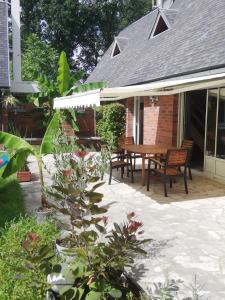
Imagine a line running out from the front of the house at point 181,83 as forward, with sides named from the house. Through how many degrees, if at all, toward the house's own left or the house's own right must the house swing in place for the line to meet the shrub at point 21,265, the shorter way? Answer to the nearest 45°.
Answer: approximately 45° to the house's own left

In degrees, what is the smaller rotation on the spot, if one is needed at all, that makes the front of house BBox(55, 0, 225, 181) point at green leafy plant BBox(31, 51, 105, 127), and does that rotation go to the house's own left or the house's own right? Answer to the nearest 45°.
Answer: approximately 45° to the house's own right

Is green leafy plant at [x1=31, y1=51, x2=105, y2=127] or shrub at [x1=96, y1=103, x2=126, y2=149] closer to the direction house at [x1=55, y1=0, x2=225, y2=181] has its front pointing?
the green leafy plant

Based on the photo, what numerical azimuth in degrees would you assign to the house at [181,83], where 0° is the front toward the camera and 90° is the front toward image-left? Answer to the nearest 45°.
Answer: approximately 45°

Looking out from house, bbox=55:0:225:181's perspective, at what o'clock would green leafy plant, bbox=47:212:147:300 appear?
The green leafy plant is roughly at 11 o'clock from the house.
